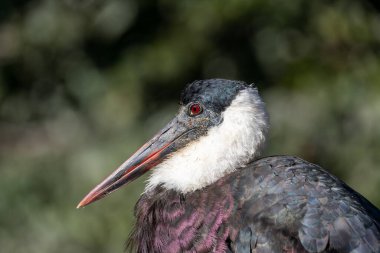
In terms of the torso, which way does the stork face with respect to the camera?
to the viewer's left
